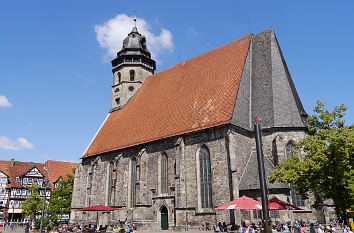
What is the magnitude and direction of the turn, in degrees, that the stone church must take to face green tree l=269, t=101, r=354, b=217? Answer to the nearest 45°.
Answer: approximately 90° to its left

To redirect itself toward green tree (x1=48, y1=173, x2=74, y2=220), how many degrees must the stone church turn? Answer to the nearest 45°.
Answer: approximately 90° to its right

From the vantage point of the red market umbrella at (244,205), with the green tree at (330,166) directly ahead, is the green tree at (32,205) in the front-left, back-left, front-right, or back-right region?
back-left

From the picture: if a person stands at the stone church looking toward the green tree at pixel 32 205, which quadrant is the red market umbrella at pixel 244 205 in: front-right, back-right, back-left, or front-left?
back-left

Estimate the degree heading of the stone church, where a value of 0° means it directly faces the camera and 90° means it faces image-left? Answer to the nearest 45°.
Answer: approximately 135°
